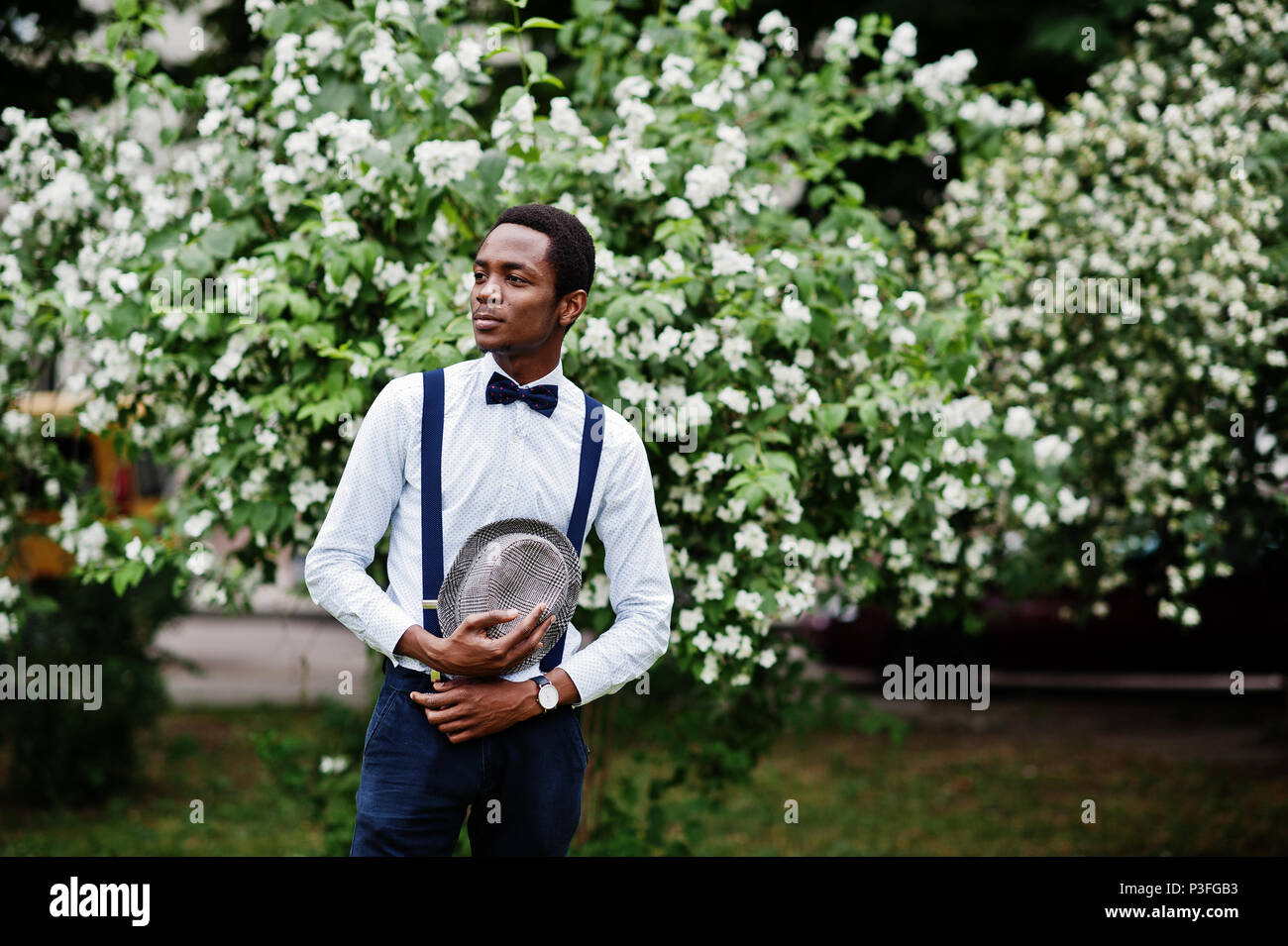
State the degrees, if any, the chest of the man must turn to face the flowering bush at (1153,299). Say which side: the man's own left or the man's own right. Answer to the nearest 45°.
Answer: approximately 135° to the man's own left

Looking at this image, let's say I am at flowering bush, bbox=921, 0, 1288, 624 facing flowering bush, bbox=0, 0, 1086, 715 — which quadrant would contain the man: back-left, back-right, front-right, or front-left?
front-left

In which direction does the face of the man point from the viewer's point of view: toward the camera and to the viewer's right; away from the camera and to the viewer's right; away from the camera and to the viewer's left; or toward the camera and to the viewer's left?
toward the camera and to the viewer's left

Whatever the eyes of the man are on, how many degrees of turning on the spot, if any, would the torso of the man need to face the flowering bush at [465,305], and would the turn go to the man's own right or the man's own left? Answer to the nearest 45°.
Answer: approximately 180°

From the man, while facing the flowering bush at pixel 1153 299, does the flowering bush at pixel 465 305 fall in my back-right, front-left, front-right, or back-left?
front-left

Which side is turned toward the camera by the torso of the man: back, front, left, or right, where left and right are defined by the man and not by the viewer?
front

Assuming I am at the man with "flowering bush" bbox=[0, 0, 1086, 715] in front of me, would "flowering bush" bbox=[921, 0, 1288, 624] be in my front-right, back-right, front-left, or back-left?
front-right
